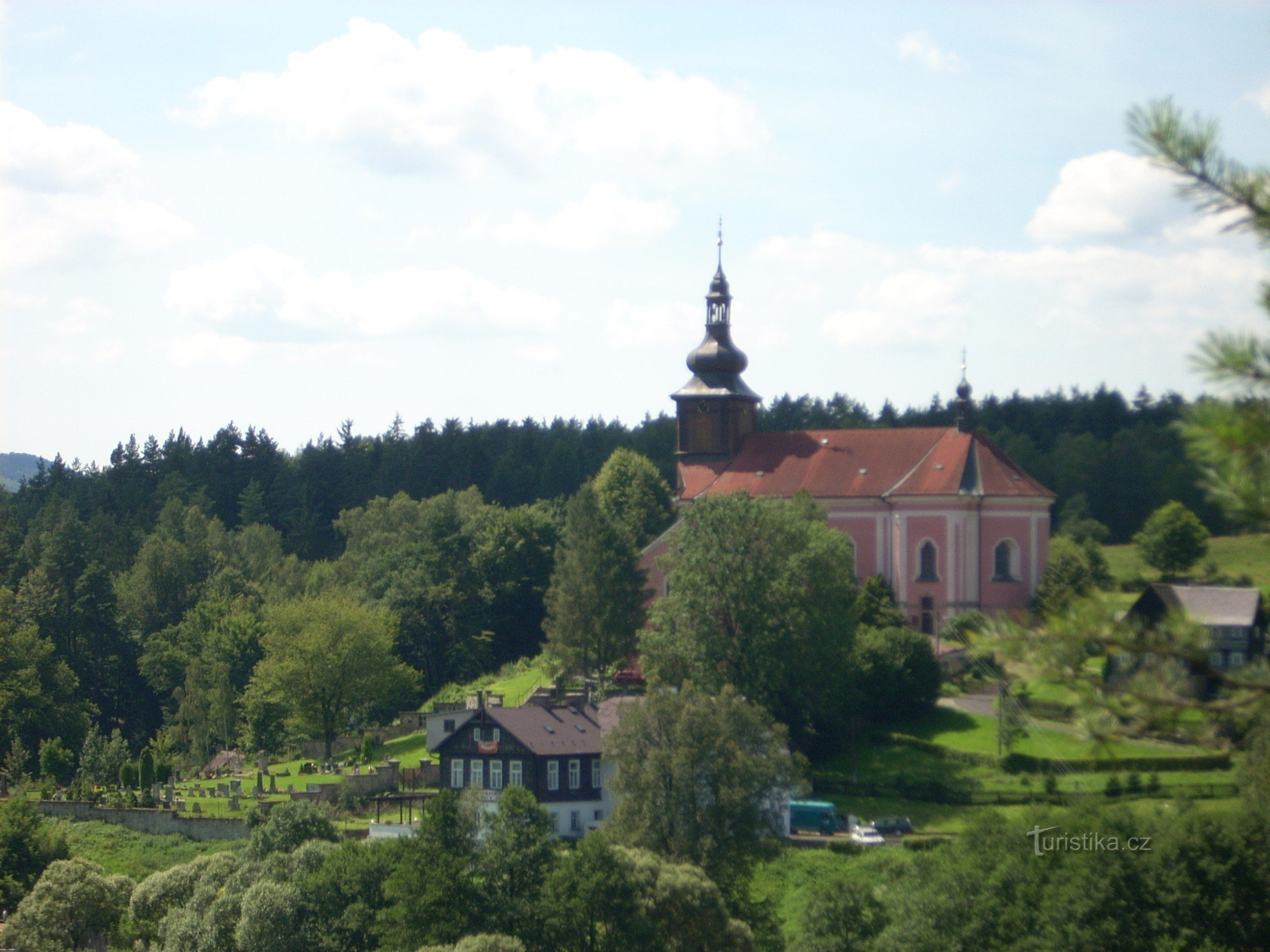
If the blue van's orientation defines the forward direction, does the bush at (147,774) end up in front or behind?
behind

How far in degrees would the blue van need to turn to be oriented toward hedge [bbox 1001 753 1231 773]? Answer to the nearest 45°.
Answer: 0° — it already faces it

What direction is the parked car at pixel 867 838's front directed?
to the viewer's right

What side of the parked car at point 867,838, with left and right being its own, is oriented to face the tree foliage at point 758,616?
back

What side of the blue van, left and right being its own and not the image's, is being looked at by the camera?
right

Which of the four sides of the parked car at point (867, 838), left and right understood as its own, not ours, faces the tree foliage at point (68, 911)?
back

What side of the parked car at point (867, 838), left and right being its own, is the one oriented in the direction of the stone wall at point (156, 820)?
back

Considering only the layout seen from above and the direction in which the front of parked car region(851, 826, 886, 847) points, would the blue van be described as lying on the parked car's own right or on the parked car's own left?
on the parked car's own left

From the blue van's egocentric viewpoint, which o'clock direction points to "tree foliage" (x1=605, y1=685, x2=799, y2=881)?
The tree foliage is roughly at 4 o'clock from the blue van.

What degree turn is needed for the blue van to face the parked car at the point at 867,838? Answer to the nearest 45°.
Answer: approximately 45° to its right

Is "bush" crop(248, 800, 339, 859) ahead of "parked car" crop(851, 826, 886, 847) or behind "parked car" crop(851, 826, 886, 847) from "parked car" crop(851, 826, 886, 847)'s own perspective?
behind

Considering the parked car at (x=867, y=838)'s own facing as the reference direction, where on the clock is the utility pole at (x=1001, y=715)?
The utility pole is roughly at 10 o'clock from the parked car.

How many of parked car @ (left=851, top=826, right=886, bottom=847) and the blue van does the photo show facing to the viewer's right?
2
